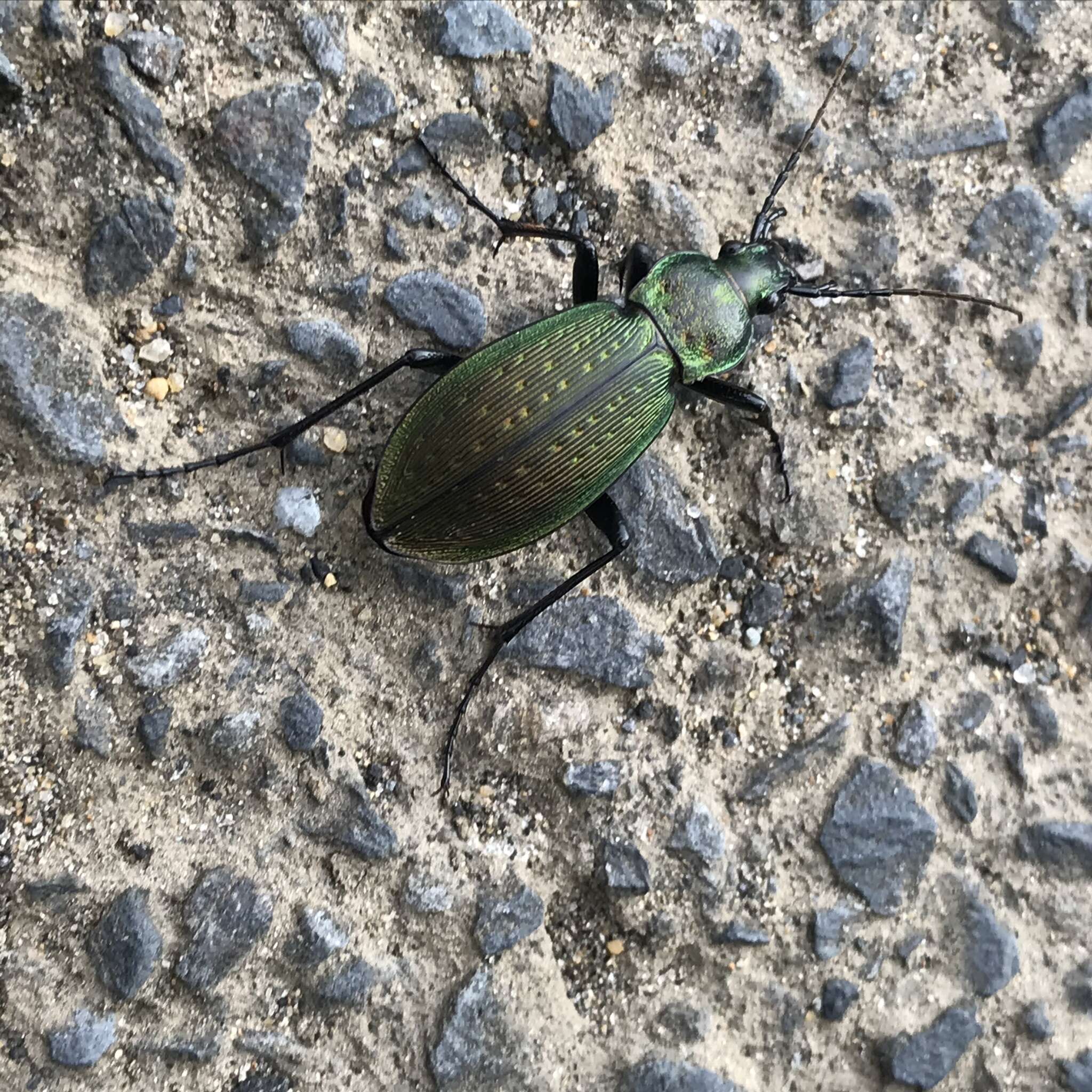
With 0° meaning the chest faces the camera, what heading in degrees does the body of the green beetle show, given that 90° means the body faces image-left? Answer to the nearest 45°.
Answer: approximately 225°

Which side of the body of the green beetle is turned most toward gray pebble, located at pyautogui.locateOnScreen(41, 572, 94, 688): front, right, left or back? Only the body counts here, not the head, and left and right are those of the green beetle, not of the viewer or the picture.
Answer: back

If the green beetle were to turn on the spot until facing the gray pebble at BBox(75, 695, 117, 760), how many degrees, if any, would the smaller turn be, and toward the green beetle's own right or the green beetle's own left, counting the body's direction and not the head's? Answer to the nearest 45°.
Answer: approximately 180°

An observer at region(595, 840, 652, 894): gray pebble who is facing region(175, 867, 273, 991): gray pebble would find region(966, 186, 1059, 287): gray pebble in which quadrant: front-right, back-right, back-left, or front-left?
back-right

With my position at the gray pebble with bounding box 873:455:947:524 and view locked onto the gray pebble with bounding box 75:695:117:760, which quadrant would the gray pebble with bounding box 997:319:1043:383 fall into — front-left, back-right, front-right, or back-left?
back-right

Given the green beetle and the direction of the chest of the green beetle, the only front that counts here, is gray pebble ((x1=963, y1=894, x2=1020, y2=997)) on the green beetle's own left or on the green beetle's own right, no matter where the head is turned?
on the green beetle's own right

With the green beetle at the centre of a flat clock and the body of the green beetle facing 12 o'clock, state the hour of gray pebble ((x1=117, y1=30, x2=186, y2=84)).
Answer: The gray pebble is roughly at 8 o'clock from the green beetle.
